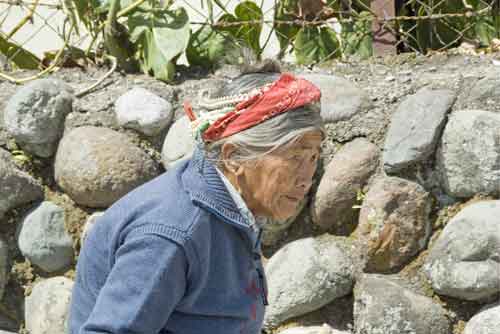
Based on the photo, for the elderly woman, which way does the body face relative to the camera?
to the viewer's right
